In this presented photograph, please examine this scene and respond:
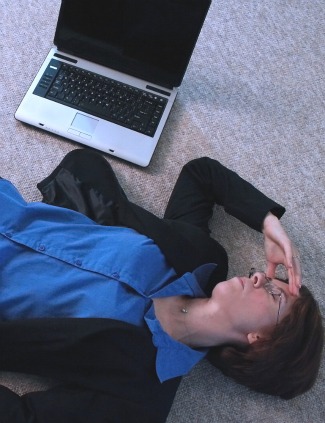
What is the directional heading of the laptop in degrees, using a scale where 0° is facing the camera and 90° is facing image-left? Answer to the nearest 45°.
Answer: approximately 45°
